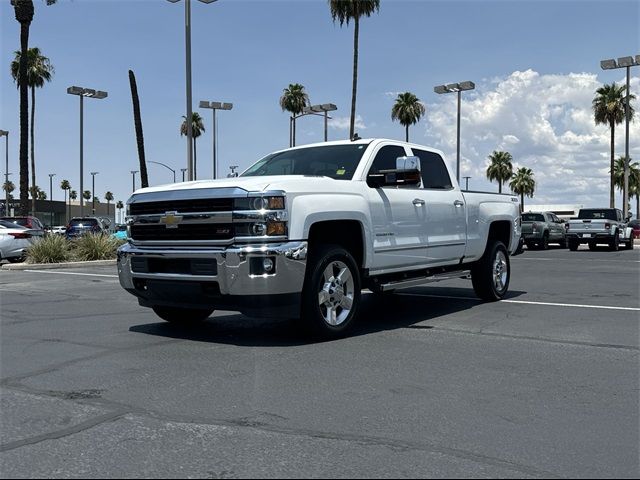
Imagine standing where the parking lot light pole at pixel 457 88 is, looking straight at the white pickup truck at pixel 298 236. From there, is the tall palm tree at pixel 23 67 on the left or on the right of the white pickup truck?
right

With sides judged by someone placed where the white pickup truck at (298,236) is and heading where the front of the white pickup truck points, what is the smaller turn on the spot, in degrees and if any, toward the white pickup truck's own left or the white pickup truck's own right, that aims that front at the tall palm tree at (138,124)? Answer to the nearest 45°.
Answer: approximately 135° to the white pickup truck's own right

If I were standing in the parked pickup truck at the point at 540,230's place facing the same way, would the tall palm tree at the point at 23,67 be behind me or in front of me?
behind

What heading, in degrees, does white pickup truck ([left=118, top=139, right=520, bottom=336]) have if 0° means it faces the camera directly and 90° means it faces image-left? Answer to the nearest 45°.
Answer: approximately 45°
